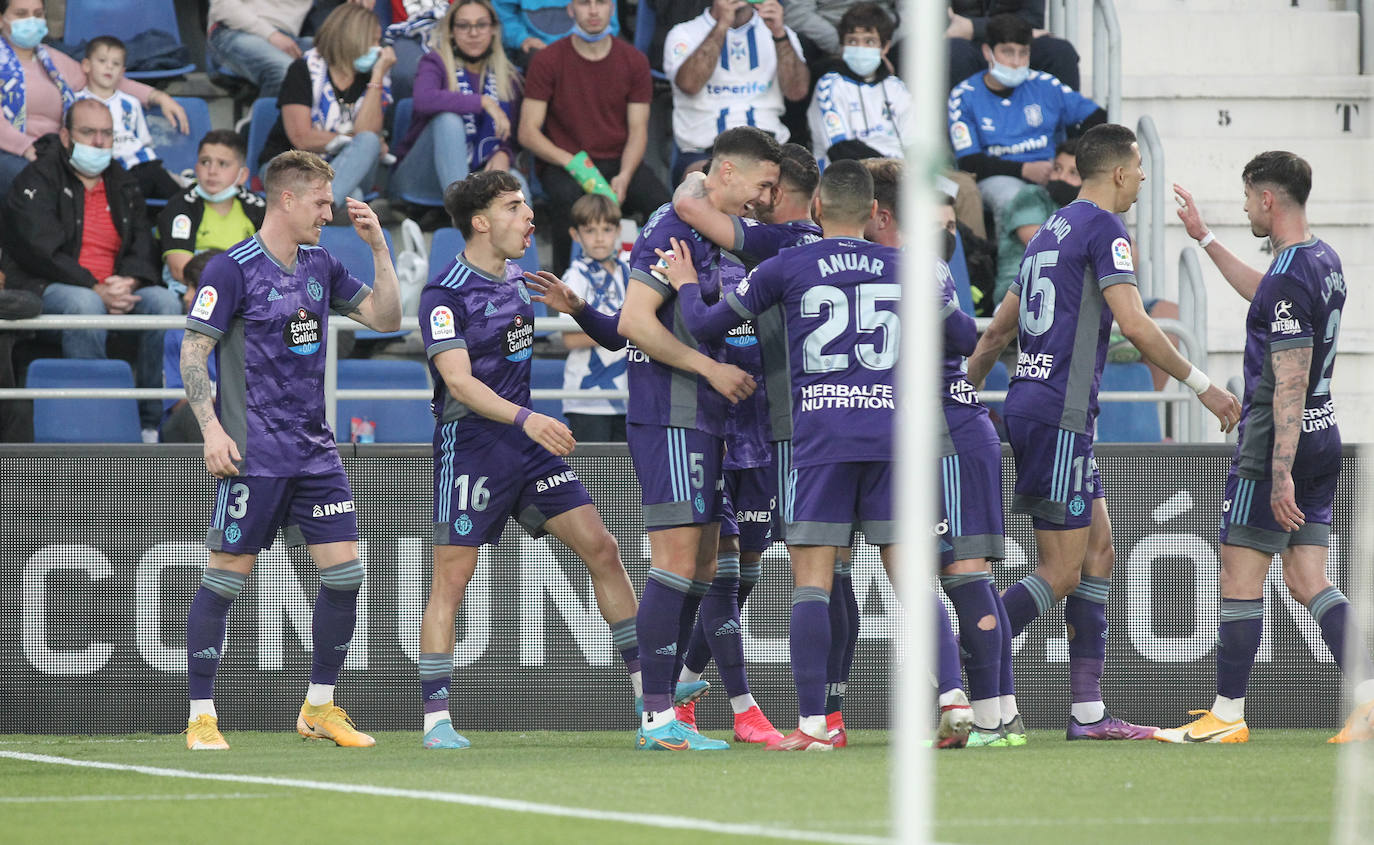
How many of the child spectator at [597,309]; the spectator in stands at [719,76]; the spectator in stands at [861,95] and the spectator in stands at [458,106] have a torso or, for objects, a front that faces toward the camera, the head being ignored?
4

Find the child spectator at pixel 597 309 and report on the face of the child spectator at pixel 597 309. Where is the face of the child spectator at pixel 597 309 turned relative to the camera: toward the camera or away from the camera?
toward the camera

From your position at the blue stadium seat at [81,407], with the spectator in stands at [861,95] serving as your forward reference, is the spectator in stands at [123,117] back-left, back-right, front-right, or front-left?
front-left

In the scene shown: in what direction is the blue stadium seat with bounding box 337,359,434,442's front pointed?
toward the camera

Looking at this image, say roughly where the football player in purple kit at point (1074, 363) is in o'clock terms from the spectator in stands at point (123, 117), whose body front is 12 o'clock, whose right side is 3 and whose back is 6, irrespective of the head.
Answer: The football player in purple kit is roughly at 11 o'clock from the spectator in stands.

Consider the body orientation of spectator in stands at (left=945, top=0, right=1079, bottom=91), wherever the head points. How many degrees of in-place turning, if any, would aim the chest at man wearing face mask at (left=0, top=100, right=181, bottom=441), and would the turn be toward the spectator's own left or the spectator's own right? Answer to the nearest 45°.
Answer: approximately 45° to the spectator's own right

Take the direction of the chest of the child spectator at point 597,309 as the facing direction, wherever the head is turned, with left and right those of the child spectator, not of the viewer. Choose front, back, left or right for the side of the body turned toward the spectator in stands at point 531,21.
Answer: back

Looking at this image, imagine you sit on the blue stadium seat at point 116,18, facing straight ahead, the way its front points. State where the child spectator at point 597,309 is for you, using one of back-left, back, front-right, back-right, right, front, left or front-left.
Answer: front-left

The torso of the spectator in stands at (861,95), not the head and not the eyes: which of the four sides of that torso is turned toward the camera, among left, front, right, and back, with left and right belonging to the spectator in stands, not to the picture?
front

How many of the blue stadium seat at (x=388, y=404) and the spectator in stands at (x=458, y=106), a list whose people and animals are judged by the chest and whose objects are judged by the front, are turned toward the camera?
2

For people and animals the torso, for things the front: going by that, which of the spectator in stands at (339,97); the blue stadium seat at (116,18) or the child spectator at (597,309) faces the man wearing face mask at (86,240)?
the blue stadium seat

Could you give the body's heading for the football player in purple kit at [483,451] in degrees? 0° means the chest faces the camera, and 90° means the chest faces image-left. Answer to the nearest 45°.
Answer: approximately 315°

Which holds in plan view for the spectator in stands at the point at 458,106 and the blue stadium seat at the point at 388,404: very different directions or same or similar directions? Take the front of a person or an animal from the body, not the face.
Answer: same or similar directions

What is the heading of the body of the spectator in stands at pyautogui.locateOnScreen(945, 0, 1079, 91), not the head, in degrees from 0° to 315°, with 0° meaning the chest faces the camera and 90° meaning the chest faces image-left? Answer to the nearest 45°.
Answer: approximately 0°

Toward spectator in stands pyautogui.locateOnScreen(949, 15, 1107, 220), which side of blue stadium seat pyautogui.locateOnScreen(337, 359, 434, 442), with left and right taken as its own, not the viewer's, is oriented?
left

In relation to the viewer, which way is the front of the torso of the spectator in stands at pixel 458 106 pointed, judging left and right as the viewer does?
facing the viewer
